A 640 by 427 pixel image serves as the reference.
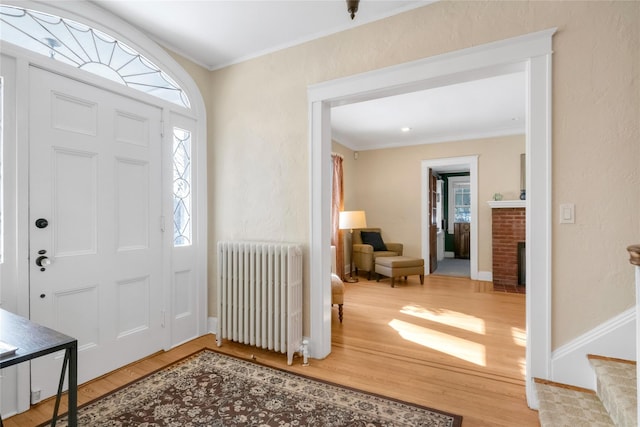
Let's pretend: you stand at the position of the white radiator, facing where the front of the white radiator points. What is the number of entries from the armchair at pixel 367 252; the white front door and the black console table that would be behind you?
1

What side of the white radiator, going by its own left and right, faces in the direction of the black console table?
front

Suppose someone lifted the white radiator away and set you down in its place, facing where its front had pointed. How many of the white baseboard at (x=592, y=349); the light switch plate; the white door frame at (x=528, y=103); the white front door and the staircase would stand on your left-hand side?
4

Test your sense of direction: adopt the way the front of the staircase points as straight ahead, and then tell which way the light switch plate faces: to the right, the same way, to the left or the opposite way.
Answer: to the left

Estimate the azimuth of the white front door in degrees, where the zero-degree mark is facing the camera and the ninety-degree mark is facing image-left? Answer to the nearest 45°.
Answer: approximately 315°

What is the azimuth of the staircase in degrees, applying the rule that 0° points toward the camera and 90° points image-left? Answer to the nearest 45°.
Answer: approximately 90°

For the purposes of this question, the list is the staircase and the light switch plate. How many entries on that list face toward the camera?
1

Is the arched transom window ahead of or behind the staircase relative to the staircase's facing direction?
ahead

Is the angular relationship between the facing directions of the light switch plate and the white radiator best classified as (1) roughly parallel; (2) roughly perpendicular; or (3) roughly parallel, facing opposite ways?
roughly parallel

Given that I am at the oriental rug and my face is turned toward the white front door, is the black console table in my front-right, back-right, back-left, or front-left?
front-left

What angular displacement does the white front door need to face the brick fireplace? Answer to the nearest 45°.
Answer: approximately 45° to its left

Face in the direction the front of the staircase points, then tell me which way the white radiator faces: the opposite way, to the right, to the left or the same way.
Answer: to the left

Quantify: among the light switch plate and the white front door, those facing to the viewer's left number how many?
0

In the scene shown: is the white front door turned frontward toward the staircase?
yes

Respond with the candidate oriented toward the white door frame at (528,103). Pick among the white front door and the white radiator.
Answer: the white front door

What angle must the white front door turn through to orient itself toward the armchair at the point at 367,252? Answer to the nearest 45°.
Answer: approximately 45° to its left

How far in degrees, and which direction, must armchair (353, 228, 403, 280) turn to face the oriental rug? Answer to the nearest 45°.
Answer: approximately 45° to its right

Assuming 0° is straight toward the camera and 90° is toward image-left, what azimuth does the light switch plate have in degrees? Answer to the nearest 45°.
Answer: approximately 0°

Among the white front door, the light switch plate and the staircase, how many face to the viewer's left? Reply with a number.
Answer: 1

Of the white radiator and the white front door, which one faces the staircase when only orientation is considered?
the white front door
